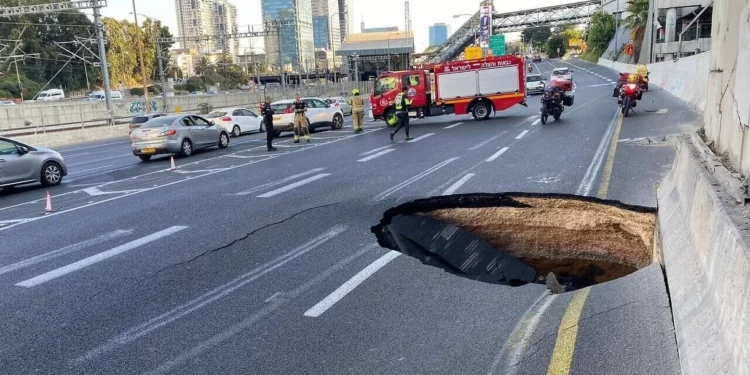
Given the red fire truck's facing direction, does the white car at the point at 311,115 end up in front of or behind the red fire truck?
in front

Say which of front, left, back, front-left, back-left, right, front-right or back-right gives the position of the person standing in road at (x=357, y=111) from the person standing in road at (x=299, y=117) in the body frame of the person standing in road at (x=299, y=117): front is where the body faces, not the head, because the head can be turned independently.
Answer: back-left

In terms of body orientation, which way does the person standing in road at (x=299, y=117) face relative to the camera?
toward the camera

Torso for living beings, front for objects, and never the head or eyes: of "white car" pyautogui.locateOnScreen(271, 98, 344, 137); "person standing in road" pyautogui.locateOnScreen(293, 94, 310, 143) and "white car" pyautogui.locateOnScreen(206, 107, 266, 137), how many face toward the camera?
1

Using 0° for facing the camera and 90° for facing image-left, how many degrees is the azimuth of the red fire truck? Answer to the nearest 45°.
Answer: approximately 45°

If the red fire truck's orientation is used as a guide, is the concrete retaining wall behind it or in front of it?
behind

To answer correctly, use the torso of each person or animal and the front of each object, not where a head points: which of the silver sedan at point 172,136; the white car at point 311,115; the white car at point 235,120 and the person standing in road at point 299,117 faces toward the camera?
the person standing in road

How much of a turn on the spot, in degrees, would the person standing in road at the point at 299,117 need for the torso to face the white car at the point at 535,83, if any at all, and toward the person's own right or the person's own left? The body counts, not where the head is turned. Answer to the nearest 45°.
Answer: approximately 135° to the person's own left

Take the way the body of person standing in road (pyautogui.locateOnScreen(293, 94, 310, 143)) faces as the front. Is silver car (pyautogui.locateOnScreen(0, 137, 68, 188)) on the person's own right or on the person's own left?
on the person's own right

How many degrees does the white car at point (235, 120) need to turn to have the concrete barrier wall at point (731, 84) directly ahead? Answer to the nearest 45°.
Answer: approximately 135° to its right

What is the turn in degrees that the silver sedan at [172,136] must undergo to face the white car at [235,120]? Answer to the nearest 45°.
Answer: approximately 45° to its left

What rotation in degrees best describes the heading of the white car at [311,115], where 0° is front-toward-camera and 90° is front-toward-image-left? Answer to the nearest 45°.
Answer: approximately 225°

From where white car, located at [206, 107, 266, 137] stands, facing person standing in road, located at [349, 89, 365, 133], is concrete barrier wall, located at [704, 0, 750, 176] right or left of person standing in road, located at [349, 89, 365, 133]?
right
